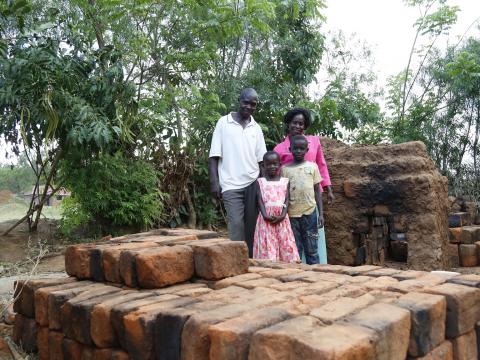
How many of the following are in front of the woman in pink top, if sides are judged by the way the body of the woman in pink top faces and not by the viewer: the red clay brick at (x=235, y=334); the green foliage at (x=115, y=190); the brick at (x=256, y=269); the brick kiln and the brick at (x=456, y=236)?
2

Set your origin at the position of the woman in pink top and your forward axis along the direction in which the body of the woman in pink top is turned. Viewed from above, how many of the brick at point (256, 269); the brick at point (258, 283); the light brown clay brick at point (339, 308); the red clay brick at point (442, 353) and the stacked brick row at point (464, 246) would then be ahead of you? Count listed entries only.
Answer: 4

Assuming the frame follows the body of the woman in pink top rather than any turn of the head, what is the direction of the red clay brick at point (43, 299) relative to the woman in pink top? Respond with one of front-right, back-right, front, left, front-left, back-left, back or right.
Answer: front-right

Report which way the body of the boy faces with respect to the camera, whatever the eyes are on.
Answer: toward the camera

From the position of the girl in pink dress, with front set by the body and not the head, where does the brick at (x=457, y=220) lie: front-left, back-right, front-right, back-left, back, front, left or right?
back-left

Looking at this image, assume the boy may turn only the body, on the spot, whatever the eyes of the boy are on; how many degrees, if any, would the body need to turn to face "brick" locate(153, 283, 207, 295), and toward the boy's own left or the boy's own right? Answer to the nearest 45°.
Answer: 0° — they already face it

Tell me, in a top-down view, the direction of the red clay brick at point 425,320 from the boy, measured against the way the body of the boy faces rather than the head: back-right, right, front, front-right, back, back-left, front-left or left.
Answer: front

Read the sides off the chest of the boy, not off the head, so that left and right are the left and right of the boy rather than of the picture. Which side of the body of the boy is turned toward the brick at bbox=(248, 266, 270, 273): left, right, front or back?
front

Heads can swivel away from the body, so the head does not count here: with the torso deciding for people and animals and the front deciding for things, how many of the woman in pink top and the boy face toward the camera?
2

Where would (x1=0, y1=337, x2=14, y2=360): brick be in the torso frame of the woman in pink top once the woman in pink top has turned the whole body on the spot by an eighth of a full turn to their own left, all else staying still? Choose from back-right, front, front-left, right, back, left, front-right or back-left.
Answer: right
